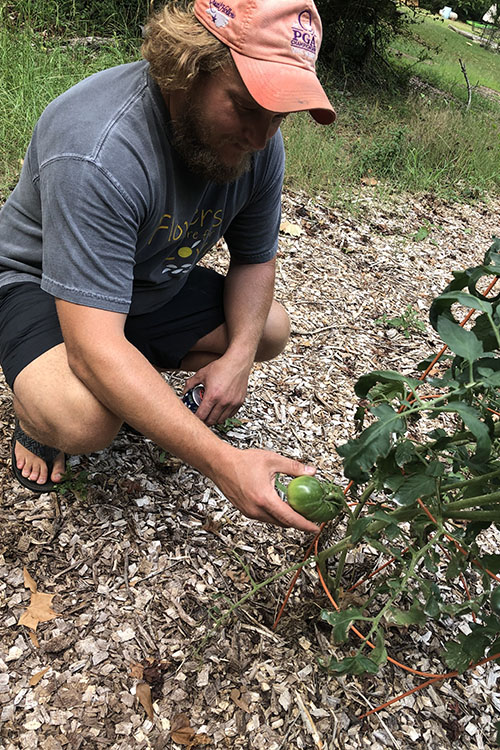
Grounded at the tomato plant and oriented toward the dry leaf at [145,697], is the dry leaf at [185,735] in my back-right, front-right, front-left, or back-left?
front-left

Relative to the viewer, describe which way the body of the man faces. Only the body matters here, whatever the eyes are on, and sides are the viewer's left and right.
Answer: facing the viewer and to the right of the viewer

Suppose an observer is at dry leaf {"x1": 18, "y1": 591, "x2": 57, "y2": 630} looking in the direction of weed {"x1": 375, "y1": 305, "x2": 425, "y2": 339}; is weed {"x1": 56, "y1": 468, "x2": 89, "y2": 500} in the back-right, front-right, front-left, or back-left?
front-left

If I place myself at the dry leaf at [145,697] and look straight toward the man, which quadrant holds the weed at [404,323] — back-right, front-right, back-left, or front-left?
front-right

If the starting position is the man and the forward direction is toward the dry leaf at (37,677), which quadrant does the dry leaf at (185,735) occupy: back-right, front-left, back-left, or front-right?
front-left

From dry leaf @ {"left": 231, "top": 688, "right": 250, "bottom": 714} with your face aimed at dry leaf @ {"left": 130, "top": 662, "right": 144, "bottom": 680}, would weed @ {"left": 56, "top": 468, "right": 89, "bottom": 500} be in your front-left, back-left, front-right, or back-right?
front-right

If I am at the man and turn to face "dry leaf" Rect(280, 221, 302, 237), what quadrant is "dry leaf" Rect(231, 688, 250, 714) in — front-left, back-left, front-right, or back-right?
back-right

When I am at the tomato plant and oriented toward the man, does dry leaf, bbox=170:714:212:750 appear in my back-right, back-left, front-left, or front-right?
front-left

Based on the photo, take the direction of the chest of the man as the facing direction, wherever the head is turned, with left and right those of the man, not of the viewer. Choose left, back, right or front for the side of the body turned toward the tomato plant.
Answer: front
